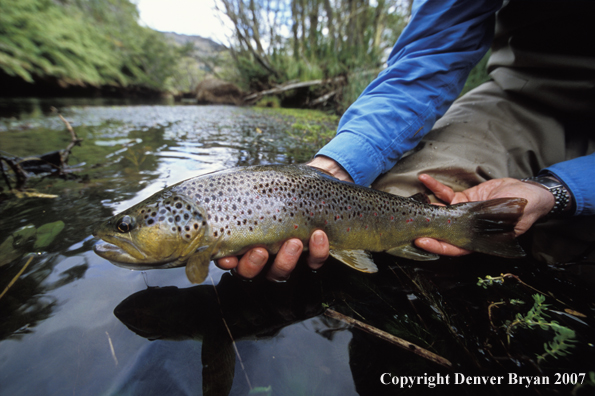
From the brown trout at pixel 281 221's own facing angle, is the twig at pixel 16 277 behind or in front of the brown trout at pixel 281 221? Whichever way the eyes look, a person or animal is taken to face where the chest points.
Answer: in front

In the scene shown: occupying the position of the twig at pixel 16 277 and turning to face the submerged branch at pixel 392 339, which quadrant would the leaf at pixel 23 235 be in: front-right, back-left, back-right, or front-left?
back-left

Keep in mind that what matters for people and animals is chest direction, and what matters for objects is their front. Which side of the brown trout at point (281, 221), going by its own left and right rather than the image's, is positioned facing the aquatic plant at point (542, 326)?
back

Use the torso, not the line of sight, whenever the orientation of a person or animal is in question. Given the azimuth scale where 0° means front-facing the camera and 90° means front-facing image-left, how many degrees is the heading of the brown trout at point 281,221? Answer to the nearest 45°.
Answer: approximately 90°

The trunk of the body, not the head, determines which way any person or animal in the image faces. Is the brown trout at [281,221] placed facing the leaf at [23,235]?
yes

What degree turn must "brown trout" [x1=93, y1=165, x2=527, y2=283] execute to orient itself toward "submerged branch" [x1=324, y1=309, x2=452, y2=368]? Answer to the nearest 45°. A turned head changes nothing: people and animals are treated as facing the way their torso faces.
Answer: approximately 135° to its left
